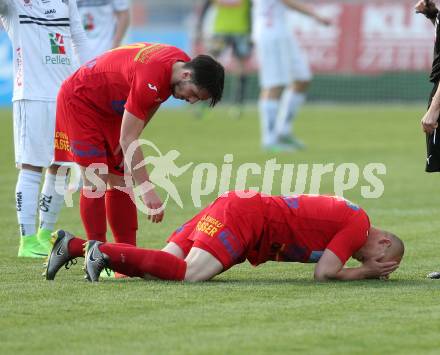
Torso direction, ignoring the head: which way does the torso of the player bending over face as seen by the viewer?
to the viewer's right

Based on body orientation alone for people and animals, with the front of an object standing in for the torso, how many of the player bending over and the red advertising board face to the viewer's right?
1

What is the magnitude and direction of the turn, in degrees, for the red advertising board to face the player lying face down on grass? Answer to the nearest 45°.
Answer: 0° — it already faces them

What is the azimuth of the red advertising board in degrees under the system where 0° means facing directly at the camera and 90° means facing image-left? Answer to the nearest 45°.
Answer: approximately 0°

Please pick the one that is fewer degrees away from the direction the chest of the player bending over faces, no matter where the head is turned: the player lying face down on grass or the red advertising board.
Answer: the player lying face down on grass

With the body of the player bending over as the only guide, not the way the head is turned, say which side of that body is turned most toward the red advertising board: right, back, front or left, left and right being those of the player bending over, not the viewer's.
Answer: left

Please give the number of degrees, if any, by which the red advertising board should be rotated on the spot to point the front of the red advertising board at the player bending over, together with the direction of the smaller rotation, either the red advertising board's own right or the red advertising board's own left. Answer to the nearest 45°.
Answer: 0° — it already faces them

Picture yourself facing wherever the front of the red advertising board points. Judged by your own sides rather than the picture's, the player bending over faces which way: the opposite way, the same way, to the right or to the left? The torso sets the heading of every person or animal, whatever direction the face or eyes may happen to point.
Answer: to the left
